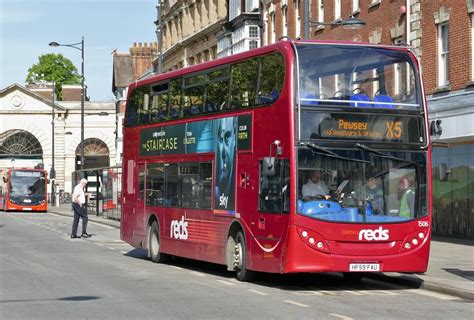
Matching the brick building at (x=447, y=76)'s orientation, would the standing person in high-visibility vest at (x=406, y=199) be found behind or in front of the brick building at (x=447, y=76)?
in front

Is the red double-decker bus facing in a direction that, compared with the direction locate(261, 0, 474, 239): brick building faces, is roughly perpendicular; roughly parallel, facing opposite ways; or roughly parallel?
roughly perpendicular

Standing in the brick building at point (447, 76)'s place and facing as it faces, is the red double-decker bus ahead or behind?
ahead

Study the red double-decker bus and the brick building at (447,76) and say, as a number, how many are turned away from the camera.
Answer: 0

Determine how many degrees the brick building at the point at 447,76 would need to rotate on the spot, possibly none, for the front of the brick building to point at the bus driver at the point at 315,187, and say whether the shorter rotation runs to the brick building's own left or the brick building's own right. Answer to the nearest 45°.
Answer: approximately 45° to the brick building's own left
